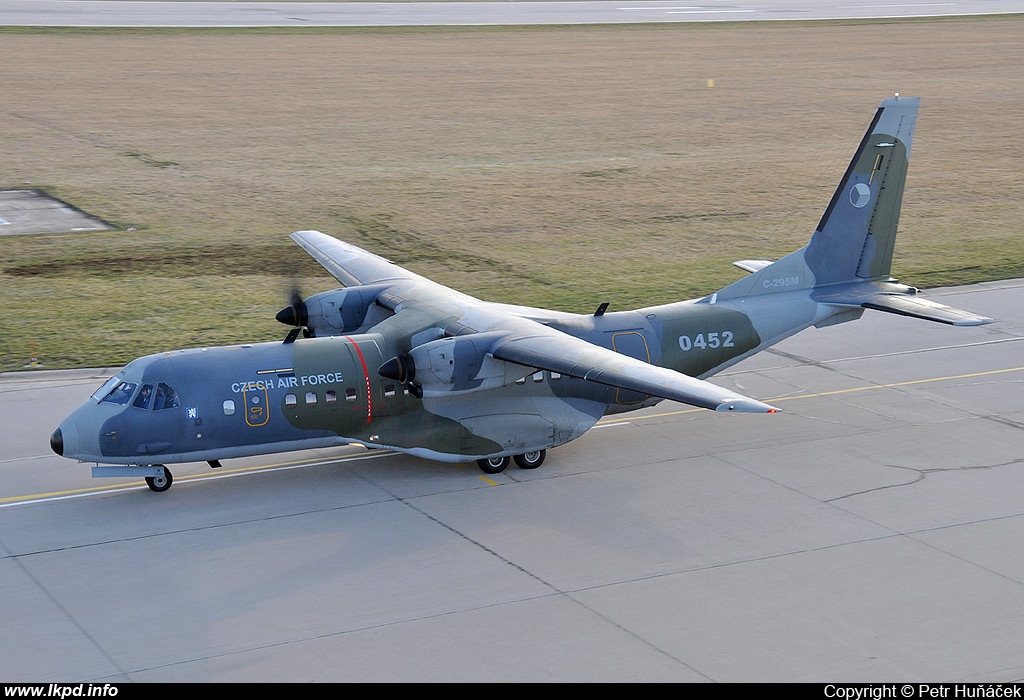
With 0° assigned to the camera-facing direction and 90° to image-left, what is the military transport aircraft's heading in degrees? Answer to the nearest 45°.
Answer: approximately 45°
